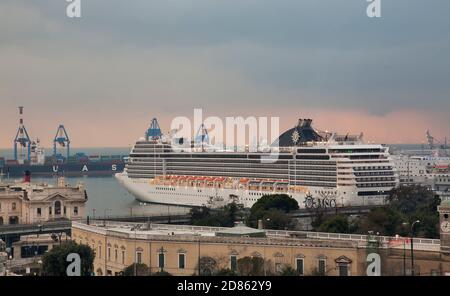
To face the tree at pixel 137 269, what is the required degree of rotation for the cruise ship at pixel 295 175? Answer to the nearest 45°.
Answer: approximately 135° to its left

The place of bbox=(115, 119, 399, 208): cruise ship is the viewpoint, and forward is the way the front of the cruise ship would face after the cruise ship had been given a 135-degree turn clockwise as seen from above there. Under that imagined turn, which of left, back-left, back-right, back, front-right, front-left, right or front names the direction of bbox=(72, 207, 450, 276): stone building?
right

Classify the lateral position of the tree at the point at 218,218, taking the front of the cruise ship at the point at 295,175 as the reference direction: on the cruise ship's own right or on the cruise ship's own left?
on the cruise ship's own left

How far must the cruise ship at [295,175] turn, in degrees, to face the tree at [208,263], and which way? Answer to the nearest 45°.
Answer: approximately 135° to its left

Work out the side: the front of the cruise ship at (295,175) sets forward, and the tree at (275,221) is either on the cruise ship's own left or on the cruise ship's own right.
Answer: on the cruise ship's own left

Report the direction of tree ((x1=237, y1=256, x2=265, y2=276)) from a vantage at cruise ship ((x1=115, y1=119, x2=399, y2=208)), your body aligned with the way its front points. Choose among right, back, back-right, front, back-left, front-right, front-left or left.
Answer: back-left

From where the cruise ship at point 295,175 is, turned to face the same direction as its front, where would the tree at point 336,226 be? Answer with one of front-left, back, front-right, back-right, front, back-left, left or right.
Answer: back-left

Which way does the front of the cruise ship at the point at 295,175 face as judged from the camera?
facing away from the viewer and to the left of the viewer
